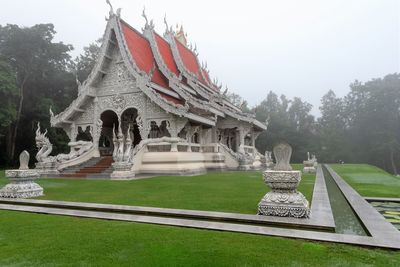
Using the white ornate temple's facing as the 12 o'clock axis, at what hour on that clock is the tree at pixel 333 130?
The tree is roughly at 6 o'clock from the white ornate temple.

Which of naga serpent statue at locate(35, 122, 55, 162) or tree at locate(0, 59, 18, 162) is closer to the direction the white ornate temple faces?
the naga serpent statue

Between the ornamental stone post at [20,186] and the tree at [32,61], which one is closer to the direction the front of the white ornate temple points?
the ornamental stone post

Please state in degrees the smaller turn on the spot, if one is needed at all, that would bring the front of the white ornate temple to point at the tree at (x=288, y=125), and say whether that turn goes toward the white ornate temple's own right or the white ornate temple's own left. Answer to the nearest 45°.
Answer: approximately 180°

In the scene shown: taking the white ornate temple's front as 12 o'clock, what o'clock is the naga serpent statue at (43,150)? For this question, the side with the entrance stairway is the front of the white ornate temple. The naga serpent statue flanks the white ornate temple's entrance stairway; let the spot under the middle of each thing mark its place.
The naga serpent statue is roughly at 1 o'clock from the white ornate temple.

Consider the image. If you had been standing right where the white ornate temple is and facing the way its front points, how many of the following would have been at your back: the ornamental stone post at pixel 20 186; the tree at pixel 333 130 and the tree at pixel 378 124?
2

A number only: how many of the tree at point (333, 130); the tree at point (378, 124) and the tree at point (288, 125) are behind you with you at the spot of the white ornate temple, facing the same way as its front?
3

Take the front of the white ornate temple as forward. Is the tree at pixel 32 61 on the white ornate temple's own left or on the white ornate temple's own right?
on the white ornate temple's own right

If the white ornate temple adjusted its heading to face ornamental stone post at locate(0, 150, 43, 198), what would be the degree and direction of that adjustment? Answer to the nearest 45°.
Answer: approximately 45° to its left

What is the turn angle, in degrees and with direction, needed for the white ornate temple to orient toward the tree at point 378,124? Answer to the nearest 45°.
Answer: approximately 180°

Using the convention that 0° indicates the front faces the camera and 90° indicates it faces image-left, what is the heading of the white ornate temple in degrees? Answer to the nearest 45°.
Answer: approximately 45°
